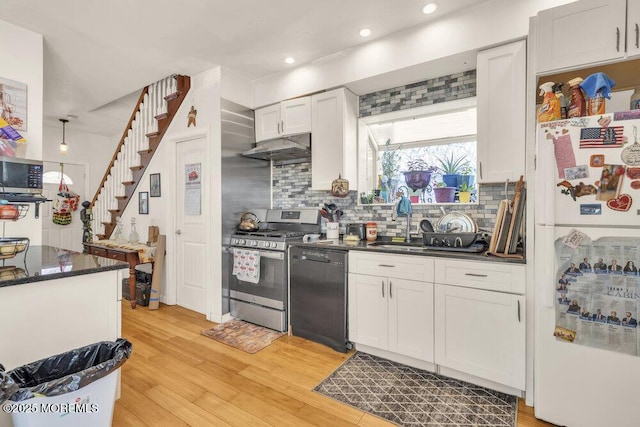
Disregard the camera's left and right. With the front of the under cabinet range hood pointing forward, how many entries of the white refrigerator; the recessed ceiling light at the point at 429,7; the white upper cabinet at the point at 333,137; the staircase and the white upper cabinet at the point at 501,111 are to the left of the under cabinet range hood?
4

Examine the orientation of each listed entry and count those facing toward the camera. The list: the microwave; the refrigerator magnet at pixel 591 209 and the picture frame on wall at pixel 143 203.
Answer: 3

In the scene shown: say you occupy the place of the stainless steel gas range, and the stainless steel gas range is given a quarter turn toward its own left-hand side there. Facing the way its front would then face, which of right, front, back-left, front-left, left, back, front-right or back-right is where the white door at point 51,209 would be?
back

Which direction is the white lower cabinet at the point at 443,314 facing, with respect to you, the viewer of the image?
facing the viewer and to the left of the viewer

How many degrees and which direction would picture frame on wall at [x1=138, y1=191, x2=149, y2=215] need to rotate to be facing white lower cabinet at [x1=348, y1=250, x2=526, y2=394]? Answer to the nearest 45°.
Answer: approximately 45° to its left

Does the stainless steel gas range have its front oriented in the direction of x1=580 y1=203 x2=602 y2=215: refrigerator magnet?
no

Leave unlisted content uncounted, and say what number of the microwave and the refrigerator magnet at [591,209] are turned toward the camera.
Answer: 2

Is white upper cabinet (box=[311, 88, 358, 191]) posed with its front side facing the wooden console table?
no

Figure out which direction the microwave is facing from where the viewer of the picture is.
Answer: facing the viewer

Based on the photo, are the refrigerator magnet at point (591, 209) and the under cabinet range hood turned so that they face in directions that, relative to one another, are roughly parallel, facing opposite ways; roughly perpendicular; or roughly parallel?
roughly parallel

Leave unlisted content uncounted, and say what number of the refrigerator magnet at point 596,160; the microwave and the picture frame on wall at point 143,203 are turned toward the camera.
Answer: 3

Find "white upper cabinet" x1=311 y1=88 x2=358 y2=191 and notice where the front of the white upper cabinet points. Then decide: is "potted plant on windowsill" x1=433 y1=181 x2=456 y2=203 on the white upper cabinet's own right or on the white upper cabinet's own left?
on the white upper cabinet's own left

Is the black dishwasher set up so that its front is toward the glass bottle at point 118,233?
no

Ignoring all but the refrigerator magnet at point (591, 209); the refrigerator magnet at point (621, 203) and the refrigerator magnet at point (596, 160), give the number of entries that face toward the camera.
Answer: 3

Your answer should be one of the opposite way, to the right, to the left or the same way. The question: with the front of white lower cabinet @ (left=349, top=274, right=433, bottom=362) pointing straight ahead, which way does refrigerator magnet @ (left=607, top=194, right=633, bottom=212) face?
the same way

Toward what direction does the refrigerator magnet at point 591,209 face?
toward the camera

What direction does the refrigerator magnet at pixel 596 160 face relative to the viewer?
toward the camera

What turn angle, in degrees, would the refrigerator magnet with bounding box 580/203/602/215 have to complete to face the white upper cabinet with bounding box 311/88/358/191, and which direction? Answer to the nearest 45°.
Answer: approximately 90° to its right

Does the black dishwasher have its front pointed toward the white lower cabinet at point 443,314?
no

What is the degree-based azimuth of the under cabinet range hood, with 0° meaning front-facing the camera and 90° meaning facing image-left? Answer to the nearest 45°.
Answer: approximately 45°
